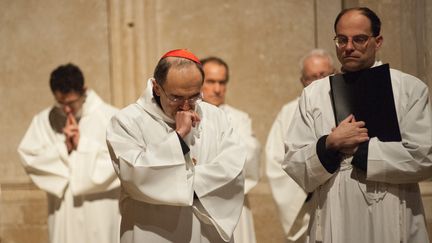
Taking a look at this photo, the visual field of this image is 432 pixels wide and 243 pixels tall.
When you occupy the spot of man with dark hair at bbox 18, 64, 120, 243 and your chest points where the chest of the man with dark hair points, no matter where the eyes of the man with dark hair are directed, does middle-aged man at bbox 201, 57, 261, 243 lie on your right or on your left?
on your left

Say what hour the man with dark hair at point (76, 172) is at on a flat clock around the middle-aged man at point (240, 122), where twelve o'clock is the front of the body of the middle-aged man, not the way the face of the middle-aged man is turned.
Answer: The man with dark hair is roughly at 3 o'clock from the middle-aged man.

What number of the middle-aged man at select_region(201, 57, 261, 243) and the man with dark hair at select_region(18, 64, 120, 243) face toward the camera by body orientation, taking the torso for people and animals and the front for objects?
2

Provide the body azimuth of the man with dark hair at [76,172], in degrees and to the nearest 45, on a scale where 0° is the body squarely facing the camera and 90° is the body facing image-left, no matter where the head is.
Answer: approximately 0°

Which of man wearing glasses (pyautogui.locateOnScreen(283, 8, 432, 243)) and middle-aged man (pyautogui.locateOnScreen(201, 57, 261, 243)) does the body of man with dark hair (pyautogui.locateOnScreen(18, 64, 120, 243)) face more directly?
the man wearing glasses

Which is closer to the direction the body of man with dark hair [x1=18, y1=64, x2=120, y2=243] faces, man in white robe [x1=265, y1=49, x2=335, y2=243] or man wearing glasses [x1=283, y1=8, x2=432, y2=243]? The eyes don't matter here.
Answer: the man wearing glasses

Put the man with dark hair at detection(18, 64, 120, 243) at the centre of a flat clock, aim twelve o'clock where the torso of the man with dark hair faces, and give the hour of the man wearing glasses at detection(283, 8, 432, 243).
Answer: The man wearing glasses is roughly at 11 o'clock from the man with dark hair.
